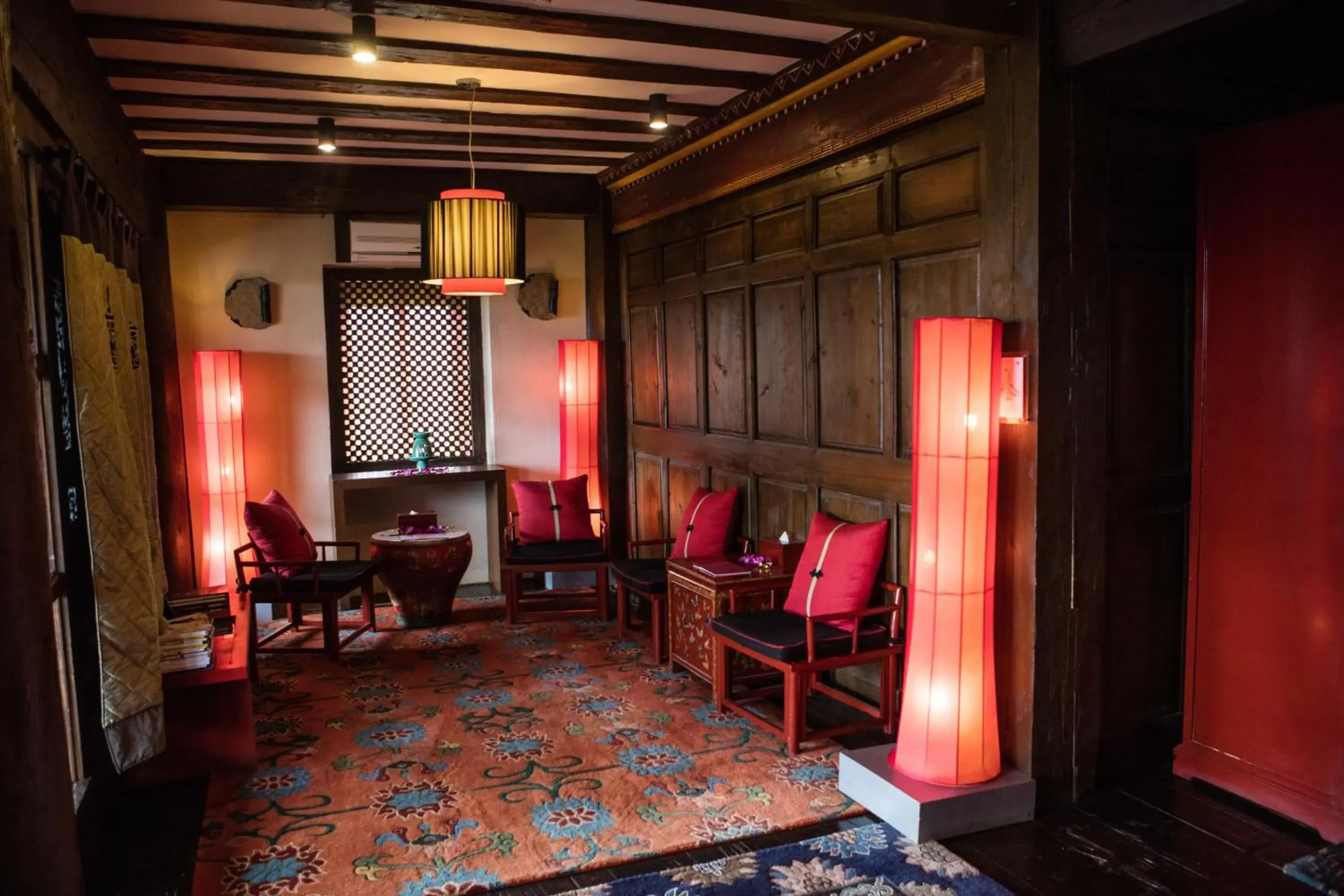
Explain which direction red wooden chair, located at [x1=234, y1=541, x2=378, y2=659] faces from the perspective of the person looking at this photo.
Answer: facing the viewer and to the right of the viewer

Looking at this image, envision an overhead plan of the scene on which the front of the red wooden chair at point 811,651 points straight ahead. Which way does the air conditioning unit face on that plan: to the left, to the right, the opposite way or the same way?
to the left

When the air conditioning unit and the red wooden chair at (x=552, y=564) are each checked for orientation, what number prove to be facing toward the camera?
2

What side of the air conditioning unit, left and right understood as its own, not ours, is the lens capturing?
front

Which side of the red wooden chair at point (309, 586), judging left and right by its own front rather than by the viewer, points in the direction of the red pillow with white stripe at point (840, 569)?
front

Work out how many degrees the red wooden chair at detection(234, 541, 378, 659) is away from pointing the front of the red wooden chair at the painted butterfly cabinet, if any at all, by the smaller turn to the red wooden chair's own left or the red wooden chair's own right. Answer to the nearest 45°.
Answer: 0° — it already faces it

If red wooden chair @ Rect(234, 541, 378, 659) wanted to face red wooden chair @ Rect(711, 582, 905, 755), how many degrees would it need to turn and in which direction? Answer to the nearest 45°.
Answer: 0° — it already faces it

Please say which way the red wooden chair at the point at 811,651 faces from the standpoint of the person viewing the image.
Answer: facing the viewer and to the left of the viewer

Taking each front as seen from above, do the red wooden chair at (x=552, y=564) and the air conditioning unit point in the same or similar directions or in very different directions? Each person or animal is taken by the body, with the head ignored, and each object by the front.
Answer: same or similar directions

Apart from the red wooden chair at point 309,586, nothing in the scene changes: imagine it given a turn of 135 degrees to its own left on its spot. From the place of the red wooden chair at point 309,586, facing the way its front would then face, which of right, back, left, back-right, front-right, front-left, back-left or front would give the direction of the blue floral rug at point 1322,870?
back-right

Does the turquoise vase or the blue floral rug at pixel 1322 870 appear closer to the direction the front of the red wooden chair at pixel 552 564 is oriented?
the blue floral rug

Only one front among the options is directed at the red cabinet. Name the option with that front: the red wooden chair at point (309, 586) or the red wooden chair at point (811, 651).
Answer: the red wooden chair at point (309, 586)

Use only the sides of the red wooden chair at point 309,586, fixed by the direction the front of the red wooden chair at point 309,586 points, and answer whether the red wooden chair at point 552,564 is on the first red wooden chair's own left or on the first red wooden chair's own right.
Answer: on the first red wooden chair's own left

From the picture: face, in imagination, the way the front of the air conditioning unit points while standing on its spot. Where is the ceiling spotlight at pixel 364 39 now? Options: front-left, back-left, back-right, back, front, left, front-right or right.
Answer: front
